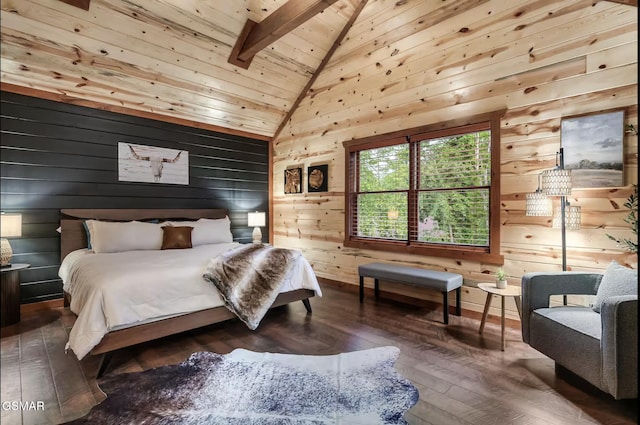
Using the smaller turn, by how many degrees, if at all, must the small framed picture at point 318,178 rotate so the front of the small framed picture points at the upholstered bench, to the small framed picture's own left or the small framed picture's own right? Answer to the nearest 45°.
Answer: approximately 90° to the small framed picture's own left

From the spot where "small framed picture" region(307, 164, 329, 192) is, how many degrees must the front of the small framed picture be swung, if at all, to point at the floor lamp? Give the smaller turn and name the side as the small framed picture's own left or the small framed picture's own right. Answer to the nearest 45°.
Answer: approximately 90° to the small framed picture's own left

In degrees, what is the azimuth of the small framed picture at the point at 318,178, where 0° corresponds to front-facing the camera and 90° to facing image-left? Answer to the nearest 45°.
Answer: approximately 45°

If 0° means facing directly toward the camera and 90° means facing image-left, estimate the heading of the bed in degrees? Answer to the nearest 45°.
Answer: approximately 315°

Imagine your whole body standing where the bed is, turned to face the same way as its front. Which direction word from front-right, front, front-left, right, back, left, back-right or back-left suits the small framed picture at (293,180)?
left

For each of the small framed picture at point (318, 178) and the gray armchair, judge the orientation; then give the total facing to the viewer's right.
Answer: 0

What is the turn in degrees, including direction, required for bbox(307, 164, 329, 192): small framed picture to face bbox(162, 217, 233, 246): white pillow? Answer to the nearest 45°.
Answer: approximately 45° to its right

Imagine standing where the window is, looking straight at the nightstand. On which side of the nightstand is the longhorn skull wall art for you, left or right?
right

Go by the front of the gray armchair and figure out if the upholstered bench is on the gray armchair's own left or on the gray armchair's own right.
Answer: on the gray armchair's own right

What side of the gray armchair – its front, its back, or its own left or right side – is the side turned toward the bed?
front

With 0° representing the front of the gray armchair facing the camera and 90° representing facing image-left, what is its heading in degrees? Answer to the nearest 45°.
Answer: approximately 45°

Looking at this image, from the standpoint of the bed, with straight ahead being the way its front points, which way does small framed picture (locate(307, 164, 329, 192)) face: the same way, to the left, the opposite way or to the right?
to the right
